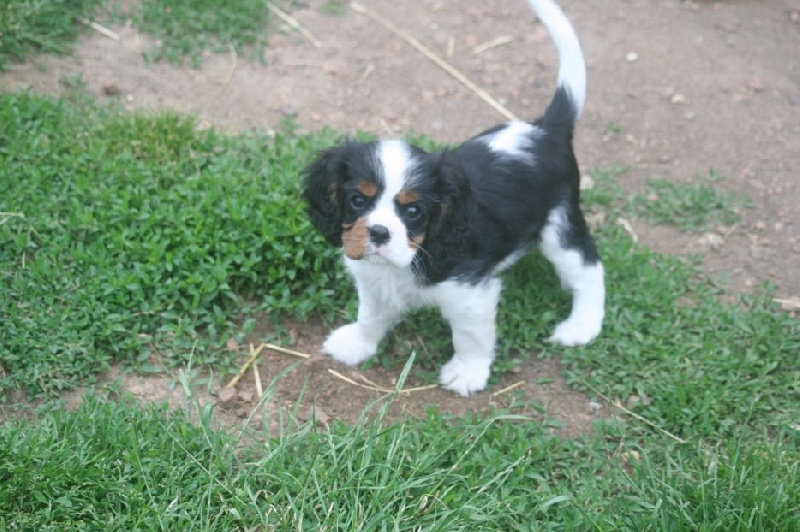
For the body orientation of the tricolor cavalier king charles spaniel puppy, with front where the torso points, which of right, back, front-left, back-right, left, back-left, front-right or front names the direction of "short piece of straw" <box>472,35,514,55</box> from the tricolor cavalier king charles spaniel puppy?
back-right

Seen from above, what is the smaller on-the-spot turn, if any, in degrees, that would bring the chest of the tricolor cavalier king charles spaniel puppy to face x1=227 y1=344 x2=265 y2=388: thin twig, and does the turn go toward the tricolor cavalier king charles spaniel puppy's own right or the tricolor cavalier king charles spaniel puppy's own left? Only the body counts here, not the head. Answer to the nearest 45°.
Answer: approximately 45° to the tricolor cavalier king charles spaniel puppy's own right

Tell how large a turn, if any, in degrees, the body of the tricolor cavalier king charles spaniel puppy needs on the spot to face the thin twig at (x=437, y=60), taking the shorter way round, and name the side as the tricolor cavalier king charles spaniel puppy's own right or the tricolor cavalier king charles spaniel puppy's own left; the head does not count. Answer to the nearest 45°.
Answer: approximately 135° to the tricolor cavalier king charles spaniel puppy's own right

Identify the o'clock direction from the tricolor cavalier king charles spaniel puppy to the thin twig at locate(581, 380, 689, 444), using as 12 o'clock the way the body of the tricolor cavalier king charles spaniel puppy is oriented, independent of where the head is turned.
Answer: The thin twig is roughly at 8 o'clock from the tricolor cavalier king charles spaniel puppy.

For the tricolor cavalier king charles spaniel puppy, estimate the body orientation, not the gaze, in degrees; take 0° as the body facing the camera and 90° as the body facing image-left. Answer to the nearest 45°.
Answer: approximately 45°
